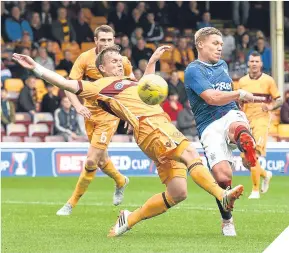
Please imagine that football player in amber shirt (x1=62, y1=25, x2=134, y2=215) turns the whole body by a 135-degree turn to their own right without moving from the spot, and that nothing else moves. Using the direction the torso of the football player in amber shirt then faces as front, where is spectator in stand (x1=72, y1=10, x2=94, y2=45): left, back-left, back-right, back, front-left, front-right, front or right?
front-right

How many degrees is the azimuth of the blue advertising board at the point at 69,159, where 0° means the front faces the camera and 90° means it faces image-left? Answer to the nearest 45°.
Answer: approximately 0°

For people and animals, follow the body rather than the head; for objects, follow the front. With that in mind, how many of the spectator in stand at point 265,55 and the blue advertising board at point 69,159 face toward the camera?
2

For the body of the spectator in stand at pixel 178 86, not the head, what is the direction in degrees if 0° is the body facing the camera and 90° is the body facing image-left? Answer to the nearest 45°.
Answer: approximately 0°
